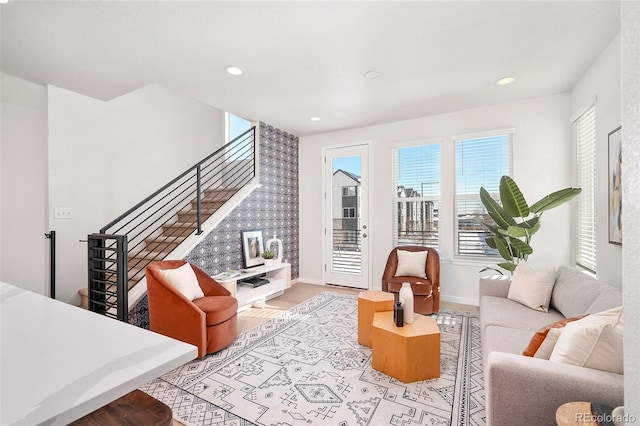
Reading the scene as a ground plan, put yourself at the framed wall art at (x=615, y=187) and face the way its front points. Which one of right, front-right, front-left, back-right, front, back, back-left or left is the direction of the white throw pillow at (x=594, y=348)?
left

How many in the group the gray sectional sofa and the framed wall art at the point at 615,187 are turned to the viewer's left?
2

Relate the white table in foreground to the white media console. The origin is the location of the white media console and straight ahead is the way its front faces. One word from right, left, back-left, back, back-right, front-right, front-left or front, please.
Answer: front-right

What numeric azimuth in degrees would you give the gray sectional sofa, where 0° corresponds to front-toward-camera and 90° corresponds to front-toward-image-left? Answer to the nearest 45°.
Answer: approximately 90°

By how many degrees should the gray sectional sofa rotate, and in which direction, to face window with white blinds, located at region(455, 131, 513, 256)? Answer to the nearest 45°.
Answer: approximately 90° to its right

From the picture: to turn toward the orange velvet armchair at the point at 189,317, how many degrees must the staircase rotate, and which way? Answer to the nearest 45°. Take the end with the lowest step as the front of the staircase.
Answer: approximately 45° to its left

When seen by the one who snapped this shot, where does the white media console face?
facing the viewer and to the right of the viewer

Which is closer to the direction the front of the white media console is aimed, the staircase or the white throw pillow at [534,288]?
the white throw pillow

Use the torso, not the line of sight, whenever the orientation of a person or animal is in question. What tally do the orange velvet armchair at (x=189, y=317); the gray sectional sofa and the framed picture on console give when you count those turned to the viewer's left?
1

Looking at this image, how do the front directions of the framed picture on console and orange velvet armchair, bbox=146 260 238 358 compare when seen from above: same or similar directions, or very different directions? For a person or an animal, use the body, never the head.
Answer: same or similar directions

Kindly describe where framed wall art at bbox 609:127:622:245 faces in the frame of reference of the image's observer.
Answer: facing to the left of the viewer

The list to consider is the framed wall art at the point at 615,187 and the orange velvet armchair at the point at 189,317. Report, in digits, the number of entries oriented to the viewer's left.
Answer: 1

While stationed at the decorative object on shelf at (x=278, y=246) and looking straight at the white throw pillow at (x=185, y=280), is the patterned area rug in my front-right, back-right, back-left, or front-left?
front-left

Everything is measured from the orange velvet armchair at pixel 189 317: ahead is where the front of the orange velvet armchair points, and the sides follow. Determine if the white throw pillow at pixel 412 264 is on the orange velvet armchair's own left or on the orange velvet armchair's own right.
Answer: on the orange velvet armchair's own left
